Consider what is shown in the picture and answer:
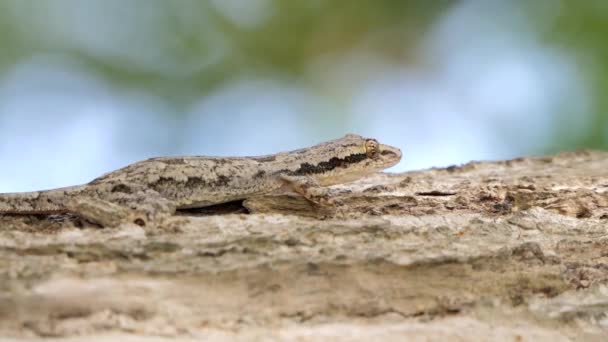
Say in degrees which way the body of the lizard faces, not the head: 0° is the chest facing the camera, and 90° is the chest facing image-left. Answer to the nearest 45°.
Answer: approximately 270°
